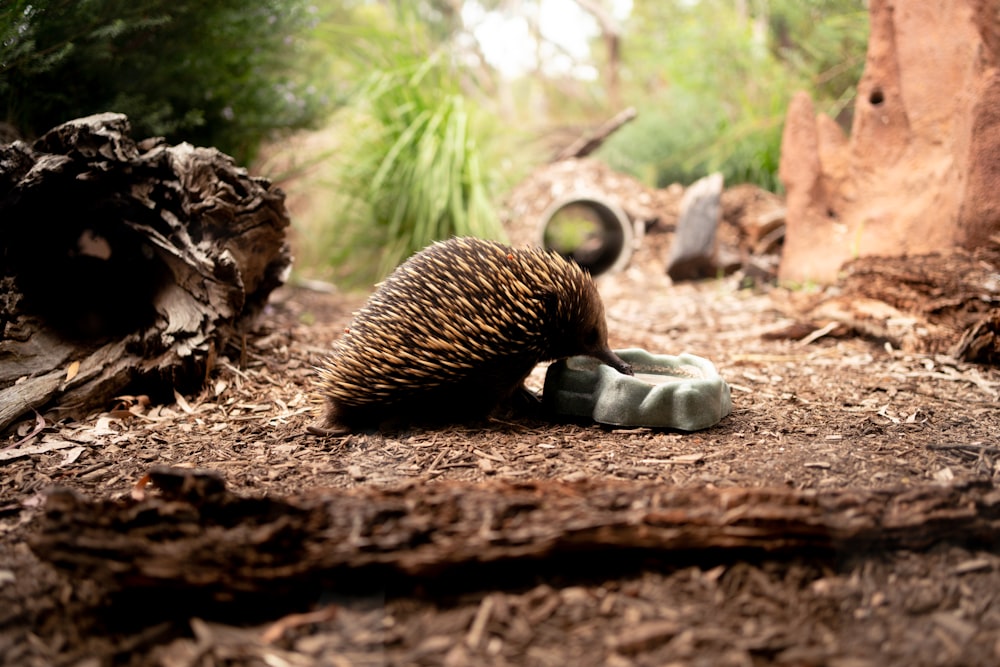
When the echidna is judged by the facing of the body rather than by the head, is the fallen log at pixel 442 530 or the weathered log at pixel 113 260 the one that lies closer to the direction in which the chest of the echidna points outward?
the fallen log

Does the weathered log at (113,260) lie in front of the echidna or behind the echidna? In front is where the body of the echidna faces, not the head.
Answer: behind

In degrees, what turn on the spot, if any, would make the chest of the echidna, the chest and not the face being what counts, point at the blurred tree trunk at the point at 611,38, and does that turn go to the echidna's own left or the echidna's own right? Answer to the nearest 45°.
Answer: approximately 90° to the echidna's own left

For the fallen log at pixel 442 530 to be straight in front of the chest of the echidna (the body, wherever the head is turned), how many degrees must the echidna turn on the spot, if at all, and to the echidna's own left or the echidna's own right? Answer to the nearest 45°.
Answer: approximately 90° to the echidna's own right

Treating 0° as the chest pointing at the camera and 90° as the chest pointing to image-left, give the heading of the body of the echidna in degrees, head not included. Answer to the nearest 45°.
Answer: approximately 270°

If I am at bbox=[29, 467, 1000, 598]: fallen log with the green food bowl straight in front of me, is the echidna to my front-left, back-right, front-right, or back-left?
front-left
